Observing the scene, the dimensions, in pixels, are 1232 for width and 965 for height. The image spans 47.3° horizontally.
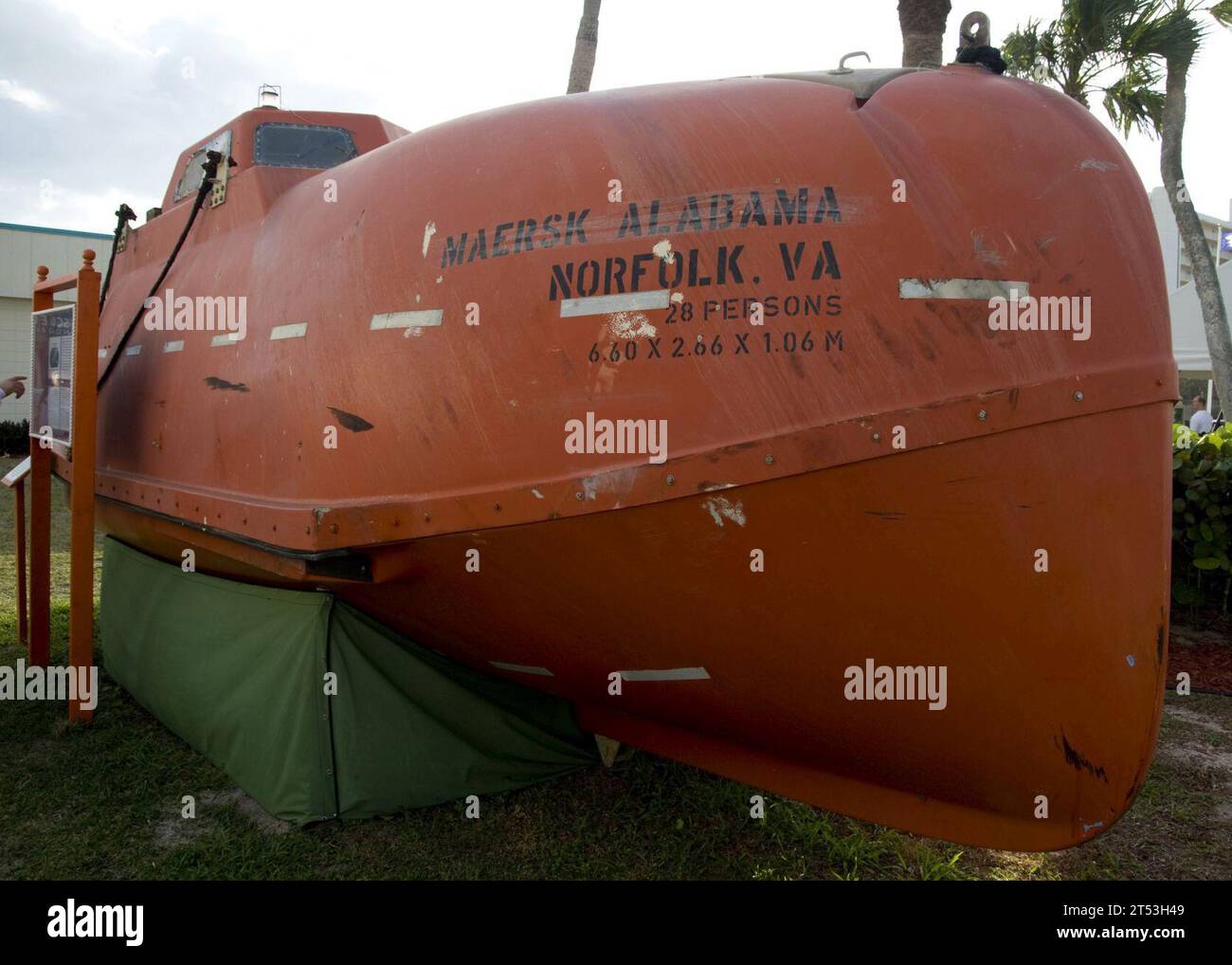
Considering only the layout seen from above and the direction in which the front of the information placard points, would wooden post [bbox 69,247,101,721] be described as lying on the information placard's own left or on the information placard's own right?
on the information placard's own left

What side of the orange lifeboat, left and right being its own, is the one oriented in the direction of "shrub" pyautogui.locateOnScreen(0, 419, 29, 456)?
back

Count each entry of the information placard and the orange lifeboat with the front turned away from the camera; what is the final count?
0

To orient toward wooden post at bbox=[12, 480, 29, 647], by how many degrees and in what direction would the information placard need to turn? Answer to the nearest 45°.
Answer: approximately 135° to its right

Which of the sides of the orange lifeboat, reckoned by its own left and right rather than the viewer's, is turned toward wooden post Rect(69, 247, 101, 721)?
back

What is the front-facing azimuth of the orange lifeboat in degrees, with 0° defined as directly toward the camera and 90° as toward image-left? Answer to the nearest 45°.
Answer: approximately 315°

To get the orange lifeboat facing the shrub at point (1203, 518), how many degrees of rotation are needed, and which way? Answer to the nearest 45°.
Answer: approximately 90° to its left

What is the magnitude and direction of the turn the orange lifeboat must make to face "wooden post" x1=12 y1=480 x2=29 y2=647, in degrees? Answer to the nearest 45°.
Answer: approximately 180°

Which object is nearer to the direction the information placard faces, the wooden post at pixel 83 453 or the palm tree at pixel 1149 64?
the wooden post

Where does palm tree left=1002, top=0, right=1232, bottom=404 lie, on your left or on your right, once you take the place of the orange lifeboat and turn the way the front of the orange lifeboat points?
on your left

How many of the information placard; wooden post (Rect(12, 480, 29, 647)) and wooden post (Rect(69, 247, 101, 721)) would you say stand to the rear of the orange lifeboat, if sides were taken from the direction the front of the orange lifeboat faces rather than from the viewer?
3
